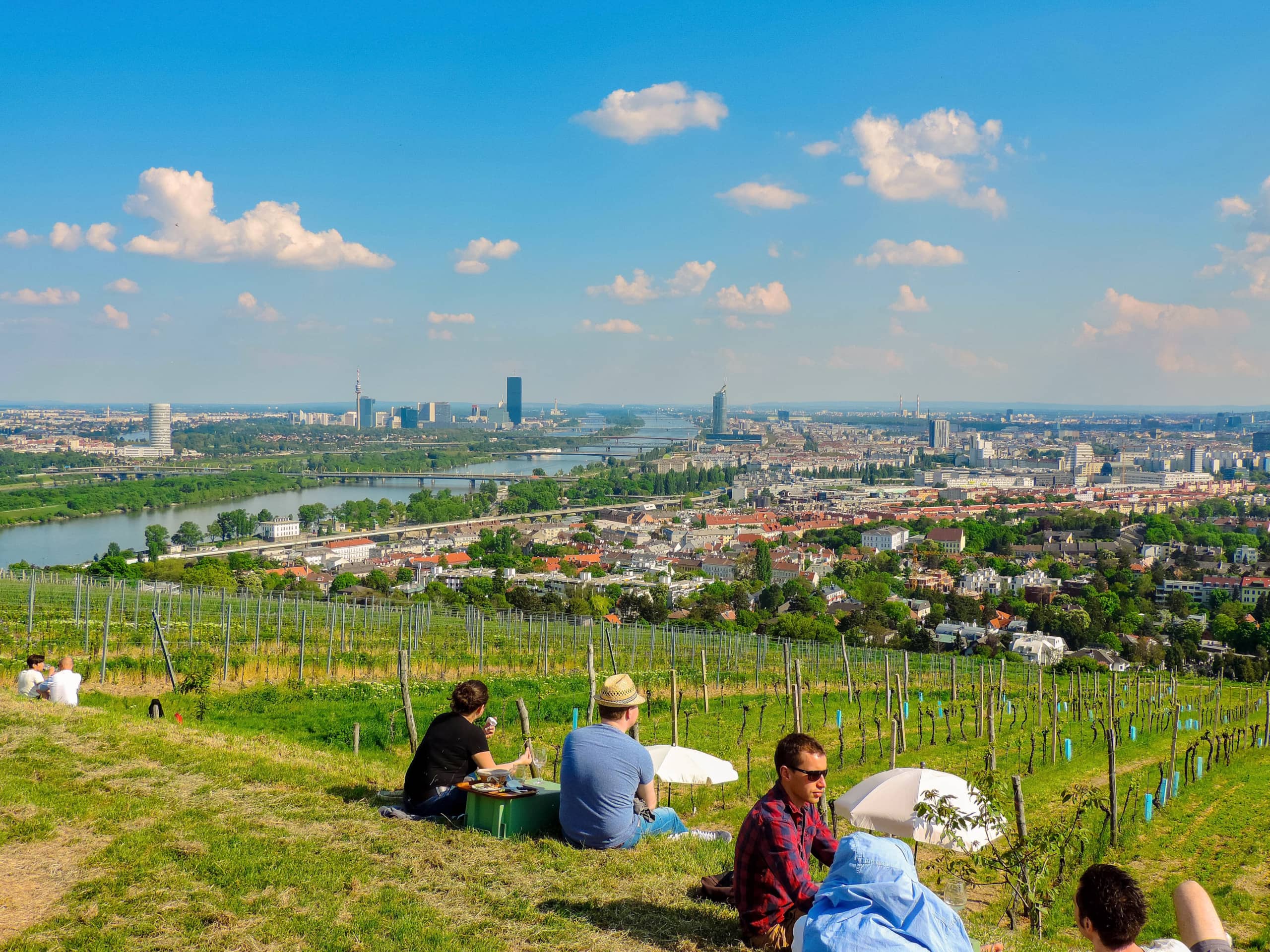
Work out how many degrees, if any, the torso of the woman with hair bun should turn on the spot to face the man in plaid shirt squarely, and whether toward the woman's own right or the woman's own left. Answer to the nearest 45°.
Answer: approximately 90° to the woman's own right

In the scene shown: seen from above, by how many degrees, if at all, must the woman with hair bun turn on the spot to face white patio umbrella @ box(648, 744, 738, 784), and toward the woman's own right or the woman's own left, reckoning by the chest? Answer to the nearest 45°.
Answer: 0° — they already face it

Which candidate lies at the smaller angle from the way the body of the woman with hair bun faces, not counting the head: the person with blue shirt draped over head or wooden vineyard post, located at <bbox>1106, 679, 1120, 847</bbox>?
the wooden vineyard post

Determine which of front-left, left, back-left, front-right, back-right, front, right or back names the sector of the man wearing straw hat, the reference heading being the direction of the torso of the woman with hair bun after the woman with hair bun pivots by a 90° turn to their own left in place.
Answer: back

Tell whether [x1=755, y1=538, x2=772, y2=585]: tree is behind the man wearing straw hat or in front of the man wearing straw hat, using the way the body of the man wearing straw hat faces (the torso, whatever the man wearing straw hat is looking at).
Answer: in front

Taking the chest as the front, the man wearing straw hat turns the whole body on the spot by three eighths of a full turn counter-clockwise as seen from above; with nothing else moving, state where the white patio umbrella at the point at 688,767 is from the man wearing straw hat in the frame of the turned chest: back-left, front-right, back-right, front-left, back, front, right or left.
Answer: right

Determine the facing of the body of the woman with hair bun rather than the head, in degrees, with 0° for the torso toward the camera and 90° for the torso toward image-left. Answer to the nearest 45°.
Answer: approximately 225°

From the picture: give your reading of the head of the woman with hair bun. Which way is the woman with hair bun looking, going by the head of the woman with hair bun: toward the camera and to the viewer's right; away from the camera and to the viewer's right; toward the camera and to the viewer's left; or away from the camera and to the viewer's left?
away from the camera and to the viewer's right
